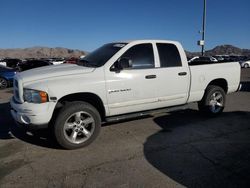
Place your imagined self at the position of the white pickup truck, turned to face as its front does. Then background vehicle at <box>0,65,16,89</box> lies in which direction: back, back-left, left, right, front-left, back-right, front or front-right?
right

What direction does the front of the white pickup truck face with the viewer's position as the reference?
facing the viewer and to the left of the viewer

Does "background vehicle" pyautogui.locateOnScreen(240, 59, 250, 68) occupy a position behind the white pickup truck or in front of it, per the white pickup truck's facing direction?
behind

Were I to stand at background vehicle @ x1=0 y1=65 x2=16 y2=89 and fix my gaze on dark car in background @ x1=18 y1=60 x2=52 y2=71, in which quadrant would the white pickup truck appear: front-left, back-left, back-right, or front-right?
back-right

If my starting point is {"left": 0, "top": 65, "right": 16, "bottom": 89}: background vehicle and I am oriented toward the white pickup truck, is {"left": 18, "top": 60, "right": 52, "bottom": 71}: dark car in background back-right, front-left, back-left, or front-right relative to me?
back-left

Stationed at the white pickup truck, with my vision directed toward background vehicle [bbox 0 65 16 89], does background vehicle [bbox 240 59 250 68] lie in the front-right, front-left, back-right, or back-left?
front-right

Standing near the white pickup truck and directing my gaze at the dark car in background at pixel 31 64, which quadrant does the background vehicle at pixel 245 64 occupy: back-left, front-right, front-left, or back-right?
front-right

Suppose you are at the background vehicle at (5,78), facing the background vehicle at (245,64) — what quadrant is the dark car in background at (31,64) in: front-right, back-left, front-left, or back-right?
front-left
